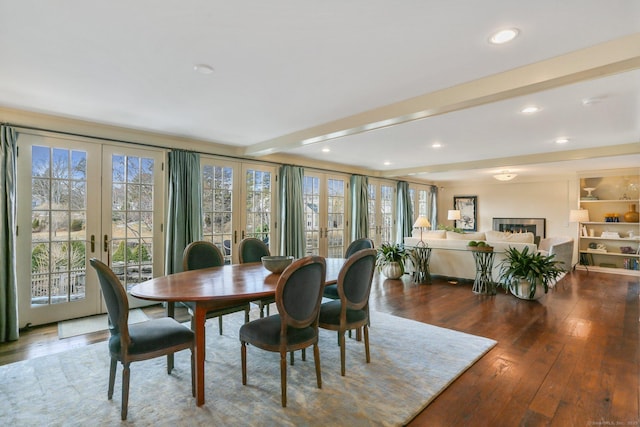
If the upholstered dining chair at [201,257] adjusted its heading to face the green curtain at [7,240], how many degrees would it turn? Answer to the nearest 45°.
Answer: approximately 135° to its right

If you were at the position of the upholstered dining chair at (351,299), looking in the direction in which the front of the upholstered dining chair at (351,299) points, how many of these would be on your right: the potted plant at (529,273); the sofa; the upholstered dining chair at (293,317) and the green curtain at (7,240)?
2

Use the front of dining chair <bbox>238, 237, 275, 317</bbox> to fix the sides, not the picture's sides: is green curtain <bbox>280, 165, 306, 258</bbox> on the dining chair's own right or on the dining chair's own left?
on the dining chair's own left

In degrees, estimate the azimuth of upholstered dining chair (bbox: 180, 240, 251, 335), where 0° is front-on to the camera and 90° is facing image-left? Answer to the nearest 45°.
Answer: approximately 315°

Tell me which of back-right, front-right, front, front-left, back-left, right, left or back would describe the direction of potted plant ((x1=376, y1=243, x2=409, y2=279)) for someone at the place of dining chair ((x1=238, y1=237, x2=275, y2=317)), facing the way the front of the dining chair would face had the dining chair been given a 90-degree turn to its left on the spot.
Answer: front

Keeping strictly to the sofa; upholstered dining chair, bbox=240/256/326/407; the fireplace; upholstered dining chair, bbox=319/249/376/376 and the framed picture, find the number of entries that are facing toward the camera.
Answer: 2

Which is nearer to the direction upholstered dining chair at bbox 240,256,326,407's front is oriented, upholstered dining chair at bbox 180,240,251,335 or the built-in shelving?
the upholstered dining chair

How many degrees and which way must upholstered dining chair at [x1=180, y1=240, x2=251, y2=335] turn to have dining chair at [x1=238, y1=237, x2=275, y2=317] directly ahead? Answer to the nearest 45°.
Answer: approximately 90° to its left

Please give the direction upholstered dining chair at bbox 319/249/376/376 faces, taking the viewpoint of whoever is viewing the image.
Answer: facing away from the viewer and to the left of the viewer

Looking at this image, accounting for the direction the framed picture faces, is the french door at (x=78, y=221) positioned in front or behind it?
in front

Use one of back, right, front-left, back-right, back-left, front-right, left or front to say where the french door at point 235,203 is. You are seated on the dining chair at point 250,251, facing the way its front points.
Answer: back-left

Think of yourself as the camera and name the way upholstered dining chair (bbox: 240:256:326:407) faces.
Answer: facing away from the viewer and to the left of the viewer

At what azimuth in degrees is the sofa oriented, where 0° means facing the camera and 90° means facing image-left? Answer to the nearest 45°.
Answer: approximately 180°

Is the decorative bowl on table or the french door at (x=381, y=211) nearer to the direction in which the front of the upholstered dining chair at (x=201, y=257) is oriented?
the decorative bowl on table
